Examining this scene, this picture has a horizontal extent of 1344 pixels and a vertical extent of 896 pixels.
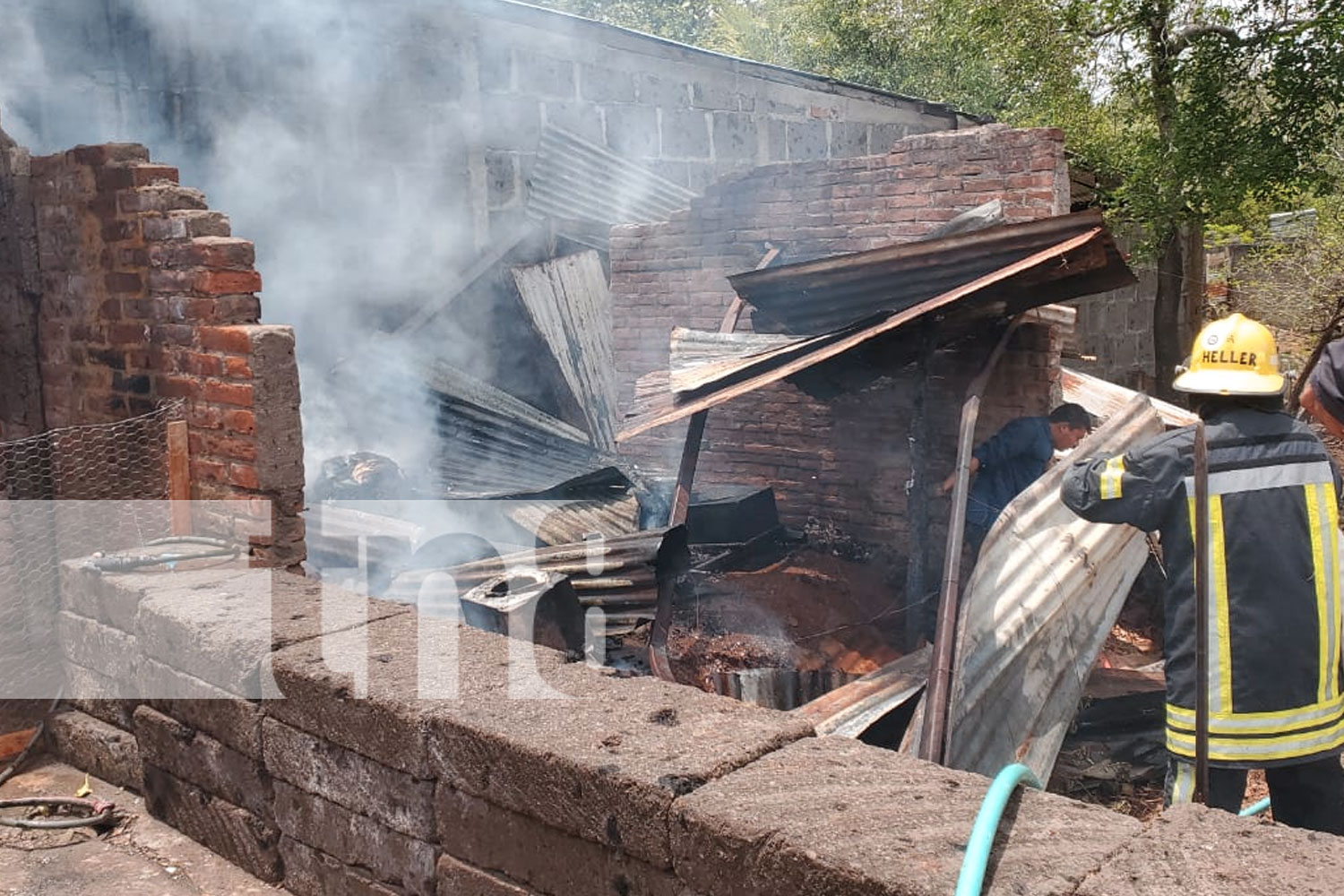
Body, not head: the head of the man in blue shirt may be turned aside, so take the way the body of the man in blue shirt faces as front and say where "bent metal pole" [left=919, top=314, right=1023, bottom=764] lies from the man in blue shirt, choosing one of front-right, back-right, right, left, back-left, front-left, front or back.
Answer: right

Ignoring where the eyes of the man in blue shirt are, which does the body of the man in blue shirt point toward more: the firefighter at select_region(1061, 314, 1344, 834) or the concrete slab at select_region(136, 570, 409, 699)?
the firefighter

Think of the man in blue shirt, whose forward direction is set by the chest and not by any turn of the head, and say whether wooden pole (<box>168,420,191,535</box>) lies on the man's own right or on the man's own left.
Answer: on the man's own right

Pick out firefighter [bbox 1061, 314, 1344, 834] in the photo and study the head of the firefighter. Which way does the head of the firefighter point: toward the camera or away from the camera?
away from the camera

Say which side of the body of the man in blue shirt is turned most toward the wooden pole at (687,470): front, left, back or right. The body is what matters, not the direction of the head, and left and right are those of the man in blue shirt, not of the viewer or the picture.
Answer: back

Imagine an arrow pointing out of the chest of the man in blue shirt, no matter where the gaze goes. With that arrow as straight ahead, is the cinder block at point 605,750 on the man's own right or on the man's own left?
on the man's own right

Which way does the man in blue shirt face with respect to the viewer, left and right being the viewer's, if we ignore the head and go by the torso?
facing to the right of the viewer

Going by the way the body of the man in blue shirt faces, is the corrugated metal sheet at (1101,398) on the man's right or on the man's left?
on the man's left

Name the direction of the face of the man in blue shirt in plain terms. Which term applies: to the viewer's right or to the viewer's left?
to the viewer's right

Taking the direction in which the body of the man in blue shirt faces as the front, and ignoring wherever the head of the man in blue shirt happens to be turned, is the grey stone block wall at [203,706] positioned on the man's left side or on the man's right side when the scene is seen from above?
on the man's right side
